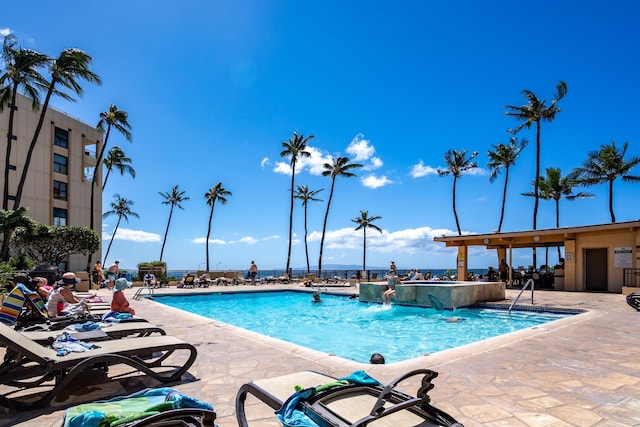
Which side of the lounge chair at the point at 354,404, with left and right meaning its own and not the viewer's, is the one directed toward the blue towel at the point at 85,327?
front

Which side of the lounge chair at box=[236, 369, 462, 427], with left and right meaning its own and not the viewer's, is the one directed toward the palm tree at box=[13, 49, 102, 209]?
front

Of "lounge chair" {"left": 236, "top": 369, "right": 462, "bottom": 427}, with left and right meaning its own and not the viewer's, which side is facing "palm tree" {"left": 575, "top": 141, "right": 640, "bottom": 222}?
right

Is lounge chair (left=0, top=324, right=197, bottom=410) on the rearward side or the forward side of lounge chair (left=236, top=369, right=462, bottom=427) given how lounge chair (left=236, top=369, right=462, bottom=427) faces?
on the forward side

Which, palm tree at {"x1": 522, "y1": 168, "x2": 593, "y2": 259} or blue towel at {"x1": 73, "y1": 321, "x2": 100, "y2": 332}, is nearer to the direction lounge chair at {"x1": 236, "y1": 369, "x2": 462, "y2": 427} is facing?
the blue towel

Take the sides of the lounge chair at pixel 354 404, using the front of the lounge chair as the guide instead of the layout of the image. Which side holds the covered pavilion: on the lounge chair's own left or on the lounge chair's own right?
on the lounge chair's own right

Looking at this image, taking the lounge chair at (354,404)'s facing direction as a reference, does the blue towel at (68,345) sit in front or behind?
in front

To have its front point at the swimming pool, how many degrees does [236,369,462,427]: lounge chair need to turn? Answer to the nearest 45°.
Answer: approximately 45° to its right

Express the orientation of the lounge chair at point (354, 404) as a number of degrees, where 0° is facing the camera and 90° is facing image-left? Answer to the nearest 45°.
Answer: approximately 135°
